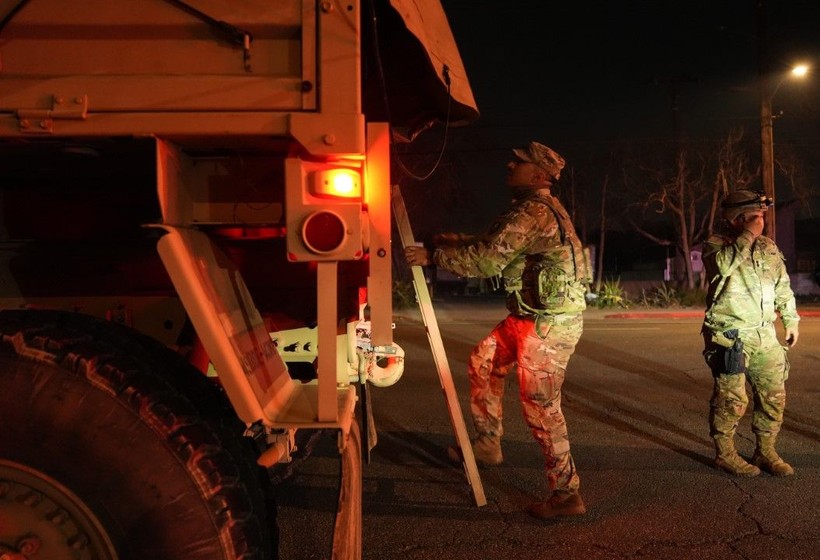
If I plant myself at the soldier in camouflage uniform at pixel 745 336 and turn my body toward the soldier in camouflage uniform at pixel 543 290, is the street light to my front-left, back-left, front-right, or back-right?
back-right

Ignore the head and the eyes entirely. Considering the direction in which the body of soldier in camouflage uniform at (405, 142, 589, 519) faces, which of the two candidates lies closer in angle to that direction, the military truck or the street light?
the military truck

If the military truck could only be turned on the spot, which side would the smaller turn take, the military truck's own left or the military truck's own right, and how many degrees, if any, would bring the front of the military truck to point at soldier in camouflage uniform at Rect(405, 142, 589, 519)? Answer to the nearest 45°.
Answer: approximately 135° to the military truck's own right

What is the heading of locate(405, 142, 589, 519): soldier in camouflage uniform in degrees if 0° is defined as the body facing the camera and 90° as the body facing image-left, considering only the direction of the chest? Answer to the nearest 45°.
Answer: approximately 90°
